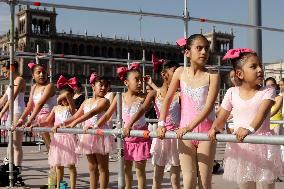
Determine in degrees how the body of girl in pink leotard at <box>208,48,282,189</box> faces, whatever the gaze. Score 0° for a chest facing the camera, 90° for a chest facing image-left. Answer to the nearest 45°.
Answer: approximately 0°

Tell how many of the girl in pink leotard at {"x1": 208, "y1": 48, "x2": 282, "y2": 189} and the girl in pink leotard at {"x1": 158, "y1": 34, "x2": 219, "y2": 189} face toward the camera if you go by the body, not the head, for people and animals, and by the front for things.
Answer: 2

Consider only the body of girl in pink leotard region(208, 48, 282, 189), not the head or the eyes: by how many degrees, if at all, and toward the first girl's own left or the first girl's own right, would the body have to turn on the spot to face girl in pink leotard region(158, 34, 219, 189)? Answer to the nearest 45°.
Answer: approximately 135° to the first girl's own right

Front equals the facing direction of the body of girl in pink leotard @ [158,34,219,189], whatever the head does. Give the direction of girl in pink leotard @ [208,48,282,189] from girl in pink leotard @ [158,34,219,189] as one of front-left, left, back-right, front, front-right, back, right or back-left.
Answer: front-left

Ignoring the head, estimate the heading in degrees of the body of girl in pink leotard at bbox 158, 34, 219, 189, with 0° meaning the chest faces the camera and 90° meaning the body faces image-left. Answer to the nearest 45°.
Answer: approximately 0°
